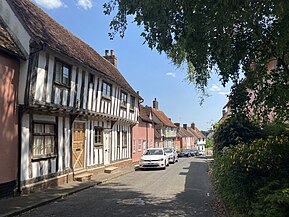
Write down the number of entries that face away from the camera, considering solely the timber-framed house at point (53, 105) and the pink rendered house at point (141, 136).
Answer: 0

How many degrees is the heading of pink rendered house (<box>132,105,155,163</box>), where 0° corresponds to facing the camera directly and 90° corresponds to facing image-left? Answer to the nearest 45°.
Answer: approximately 315°

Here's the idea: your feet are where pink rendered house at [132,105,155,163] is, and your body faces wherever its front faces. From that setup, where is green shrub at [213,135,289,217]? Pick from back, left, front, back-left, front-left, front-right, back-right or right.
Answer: front-right

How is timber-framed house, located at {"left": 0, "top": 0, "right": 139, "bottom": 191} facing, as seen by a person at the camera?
facing the viewer and to the right of the viewer

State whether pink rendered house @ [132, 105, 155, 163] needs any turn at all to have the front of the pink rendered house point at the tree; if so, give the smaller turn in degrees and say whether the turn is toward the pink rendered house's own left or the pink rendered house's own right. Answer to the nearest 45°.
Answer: approximately 45° to the pink rendered house's own right

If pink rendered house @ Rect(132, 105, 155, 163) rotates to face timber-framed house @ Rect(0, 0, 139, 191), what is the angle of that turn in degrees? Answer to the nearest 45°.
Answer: approximately 45° to its right

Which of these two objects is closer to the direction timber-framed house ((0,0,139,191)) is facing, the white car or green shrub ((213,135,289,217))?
the green shrub

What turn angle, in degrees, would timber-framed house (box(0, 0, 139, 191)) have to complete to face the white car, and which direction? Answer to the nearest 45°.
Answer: approximately 90° to its left

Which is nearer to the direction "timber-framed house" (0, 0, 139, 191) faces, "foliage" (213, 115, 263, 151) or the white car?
the foliage

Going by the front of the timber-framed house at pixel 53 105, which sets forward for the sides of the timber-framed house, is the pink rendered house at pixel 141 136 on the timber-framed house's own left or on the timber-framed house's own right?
on the timber-framed house's own left
